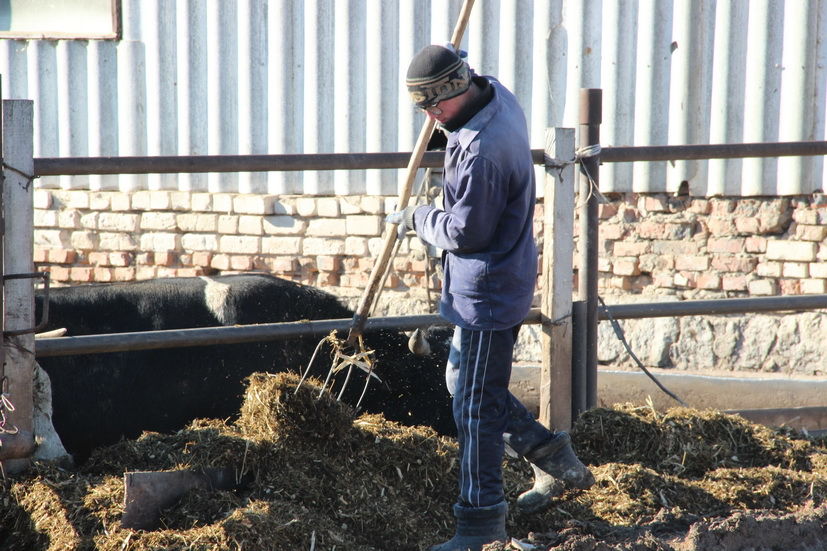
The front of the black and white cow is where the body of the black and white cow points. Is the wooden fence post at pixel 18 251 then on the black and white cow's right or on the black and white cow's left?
on the black and white cow's right

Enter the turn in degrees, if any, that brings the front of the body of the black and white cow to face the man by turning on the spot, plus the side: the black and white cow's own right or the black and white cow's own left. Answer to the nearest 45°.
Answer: approximately 45° to the black and white cow's own right

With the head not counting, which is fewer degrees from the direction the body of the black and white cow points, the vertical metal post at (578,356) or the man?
the vertical metal post

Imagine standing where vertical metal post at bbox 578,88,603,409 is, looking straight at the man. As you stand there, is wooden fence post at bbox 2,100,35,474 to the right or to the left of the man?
right

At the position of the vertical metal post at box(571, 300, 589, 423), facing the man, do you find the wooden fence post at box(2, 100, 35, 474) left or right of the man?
right

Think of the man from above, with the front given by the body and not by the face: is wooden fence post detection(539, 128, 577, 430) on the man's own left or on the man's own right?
on the man's own right

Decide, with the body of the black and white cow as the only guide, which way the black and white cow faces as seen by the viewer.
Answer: to the viewer's right

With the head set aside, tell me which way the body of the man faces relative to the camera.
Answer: to the viewer's left

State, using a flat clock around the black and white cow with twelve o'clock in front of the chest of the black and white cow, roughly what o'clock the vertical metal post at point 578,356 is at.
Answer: The vertical metal post is roughly at 1 o'clock from the black and white cow.

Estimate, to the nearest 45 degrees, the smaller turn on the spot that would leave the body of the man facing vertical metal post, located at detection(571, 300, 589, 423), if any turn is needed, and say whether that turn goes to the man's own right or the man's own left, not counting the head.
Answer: approximately 90° to the man's own right

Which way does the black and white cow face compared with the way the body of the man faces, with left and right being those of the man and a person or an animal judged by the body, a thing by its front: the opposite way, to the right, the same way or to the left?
the opposite way

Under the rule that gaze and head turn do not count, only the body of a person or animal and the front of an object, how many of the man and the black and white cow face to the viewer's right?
1

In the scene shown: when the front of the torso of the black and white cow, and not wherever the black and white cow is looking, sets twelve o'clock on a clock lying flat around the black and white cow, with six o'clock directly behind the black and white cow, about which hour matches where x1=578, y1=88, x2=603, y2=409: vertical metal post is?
The vertical metal post is roughly at 1 o'clock from the black and white cow.
